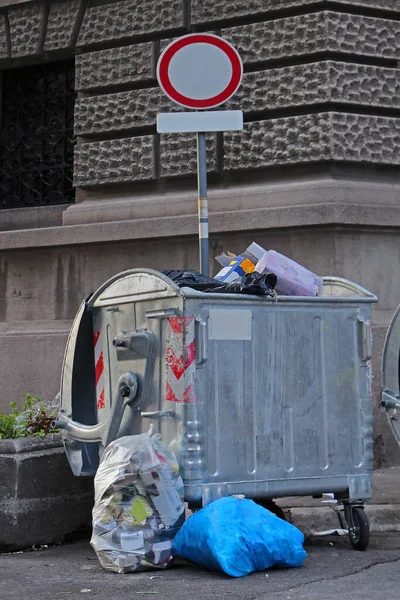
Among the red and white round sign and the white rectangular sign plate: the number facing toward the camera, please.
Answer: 2

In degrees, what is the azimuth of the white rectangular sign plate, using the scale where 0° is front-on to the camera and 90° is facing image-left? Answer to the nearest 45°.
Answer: approximately 0°
